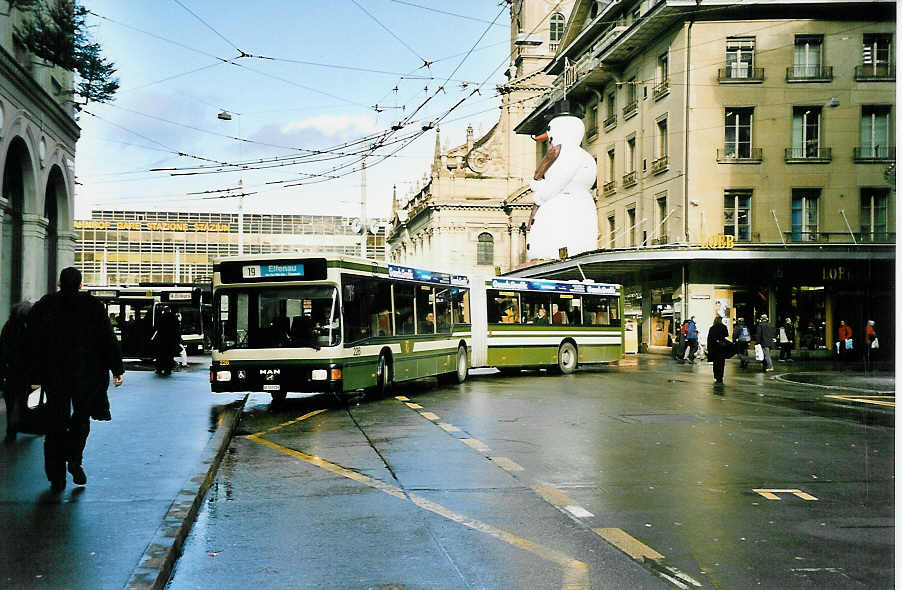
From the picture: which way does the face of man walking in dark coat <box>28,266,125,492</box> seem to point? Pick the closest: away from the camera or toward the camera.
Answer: away from the camera

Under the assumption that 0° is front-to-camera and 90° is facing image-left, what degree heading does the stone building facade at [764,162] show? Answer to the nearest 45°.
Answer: approximately 0°

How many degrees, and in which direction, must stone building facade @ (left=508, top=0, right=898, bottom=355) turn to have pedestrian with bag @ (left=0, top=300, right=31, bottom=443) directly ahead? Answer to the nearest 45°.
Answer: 0° — it already faces them

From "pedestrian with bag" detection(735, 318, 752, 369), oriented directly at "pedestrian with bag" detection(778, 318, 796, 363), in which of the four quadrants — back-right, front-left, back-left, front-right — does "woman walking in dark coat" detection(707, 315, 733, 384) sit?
back-right

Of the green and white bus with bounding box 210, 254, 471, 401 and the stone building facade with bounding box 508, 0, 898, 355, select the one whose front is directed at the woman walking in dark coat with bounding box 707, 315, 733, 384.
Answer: the stone building facade

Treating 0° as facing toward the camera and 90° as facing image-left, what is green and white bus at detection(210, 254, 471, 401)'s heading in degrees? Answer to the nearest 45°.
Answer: approximately 45°

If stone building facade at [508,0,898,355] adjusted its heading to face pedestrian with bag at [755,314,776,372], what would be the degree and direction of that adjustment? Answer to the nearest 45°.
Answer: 0° — it already faces them

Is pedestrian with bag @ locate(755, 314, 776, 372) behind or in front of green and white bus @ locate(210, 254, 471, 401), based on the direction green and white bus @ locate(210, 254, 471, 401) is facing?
behind

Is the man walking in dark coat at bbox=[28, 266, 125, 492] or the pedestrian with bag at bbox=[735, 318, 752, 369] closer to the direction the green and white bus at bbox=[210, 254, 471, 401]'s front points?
the man walking in dark coat

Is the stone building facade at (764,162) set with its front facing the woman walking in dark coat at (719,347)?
yes

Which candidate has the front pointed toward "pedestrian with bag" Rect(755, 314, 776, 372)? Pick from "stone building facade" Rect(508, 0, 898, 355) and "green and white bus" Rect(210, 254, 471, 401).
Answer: the stone building facade

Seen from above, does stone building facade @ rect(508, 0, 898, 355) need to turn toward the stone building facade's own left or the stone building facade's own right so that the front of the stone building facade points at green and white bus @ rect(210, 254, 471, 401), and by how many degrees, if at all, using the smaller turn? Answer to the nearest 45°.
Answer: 0° — it already faces it

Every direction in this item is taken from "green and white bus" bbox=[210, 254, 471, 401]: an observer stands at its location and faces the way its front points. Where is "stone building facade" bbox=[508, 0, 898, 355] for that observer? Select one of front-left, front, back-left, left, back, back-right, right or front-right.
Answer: back

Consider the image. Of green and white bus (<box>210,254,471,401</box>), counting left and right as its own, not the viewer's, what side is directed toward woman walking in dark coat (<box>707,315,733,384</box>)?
left

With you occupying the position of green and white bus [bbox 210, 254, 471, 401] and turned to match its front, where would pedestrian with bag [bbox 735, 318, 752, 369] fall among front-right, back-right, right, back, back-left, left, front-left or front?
back
